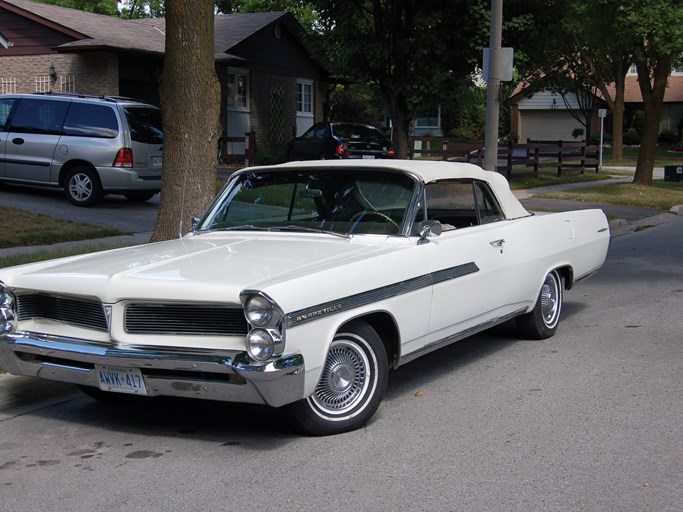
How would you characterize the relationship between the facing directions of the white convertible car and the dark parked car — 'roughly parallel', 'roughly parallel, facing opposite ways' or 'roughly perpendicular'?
roughly perpendicular

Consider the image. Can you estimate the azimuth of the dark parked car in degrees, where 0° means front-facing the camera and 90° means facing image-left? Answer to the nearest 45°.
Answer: approximately 135°

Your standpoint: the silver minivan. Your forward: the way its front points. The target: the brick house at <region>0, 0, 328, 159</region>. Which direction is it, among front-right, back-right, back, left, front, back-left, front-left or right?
front-right

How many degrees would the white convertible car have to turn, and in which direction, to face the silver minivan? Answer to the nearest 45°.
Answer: approximately 135° to its right

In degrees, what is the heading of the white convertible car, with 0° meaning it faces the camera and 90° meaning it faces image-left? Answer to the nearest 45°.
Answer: approximately 45°

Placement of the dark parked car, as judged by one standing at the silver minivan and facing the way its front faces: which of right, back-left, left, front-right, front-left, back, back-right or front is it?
right

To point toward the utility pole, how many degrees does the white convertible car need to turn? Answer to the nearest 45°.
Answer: approximately 135° to its right

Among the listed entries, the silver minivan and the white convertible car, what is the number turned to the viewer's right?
0

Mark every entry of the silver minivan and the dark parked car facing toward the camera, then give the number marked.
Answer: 0

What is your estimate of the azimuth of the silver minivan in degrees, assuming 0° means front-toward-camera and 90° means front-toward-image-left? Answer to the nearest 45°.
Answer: approximately 135°

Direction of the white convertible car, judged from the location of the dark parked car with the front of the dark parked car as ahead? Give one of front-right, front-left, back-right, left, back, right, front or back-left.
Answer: back-left

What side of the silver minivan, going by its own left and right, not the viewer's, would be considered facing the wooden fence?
right
